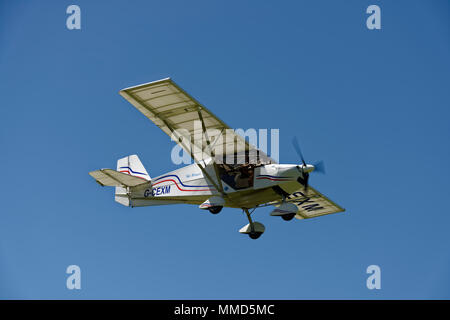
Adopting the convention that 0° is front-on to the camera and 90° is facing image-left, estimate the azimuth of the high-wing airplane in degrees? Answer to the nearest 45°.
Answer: approximately 315°
